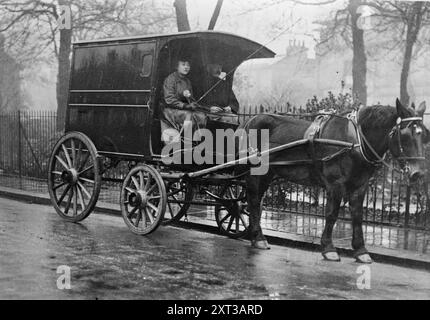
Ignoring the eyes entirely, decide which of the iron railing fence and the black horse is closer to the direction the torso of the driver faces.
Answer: the black horse

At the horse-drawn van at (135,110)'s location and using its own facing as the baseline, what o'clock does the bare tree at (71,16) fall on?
The bare tree is roughly at 7 o'clock from the horse-drawn van.

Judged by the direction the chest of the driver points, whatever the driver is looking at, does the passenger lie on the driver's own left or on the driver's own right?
on the driver's own left

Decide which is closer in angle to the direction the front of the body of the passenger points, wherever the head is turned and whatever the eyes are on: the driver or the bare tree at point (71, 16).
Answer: the driver

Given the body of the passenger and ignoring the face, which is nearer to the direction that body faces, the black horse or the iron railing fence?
the black horse
